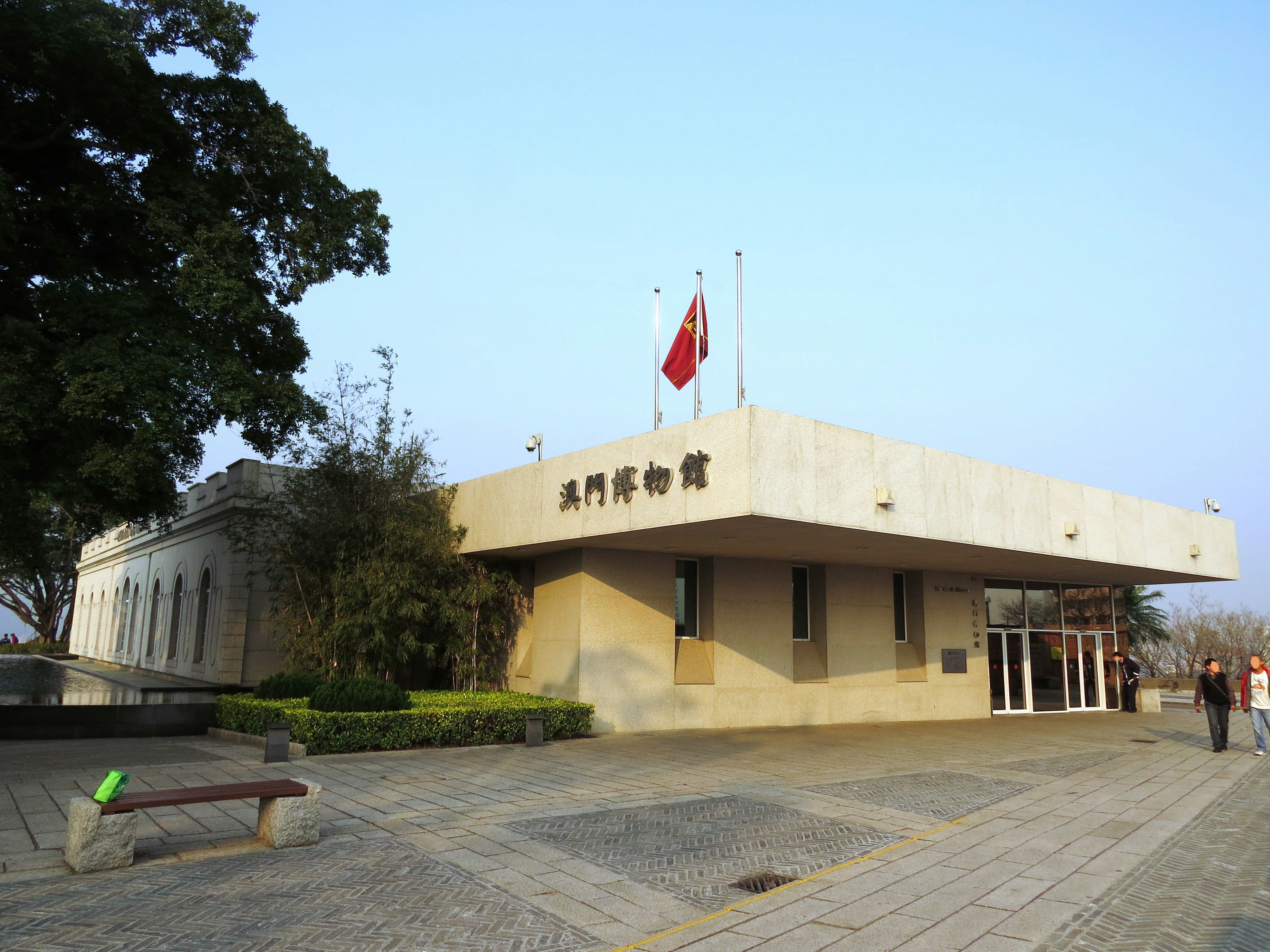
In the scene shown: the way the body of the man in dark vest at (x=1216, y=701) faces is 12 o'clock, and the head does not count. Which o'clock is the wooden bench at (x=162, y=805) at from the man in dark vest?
The wooden bench is roughly at 1 o'clock from the man in dark vest.

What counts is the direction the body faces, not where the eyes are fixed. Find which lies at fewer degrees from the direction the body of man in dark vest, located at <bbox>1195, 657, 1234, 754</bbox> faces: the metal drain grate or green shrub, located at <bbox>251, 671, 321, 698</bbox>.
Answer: the metal drain grate

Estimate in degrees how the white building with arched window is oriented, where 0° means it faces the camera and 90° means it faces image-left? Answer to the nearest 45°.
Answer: approximately 45°

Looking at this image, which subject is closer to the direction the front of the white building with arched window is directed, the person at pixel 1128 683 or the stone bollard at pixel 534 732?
the stone bollard

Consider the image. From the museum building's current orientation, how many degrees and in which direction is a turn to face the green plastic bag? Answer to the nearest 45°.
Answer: approximately 90° to its right

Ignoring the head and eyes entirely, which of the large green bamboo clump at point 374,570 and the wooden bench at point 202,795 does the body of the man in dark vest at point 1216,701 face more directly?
the wooden bench

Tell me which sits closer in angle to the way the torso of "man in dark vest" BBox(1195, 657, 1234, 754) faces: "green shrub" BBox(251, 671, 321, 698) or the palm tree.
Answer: the green shrub

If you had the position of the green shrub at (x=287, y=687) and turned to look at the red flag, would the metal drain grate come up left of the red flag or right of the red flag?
right

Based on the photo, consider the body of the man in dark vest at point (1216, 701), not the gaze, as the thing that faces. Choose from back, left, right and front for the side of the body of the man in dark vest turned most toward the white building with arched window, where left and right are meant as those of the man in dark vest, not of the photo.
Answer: right

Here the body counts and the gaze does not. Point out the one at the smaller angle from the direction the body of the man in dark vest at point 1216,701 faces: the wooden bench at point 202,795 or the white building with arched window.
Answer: the wooden bench

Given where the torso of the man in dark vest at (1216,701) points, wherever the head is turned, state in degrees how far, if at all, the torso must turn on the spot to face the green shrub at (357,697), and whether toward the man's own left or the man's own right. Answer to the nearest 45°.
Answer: approximately 45° to the man's own right
